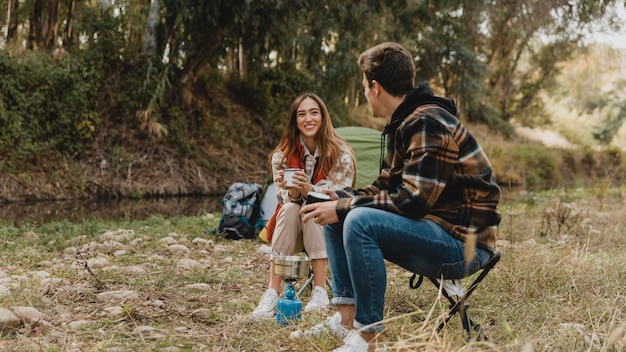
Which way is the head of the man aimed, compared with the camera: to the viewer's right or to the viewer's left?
to the viewer's left

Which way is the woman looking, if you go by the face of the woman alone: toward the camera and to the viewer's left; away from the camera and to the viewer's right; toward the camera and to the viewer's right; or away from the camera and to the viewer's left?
toward the camera and to the viewer's right

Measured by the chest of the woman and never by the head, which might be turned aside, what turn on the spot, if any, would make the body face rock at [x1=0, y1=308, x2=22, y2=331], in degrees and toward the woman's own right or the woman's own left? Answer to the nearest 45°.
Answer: approximately 45° to the woman's own right

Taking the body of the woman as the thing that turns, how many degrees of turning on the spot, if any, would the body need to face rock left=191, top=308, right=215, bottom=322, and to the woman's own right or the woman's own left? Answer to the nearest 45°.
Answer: approximately 45° to the woman's own right

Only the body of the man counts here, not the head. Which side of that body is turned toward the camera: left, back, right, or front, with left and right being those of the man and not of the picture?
left

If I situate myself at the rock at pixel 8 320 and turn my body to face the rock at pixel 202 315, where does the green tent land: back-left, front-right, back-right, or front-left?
front-left

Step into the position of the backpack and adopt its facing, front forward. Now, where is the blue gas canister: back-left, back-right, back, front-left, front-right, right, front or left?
front-left

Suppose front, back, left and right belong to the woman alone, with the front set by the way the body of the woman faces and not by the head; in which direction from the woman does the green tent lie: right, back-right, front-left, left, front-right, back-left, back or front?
back

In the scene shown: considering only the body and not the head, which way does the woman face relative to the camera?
toward the camera

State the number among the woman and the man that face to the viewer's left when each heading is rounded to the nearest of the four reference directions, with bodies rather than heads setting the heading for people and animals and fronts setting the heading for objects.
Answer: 1

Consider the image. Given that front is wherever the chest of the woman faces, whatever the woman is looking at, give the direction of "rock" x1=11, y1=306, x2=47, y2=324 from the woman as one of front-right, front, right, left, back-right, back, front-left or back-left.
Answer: front-right
